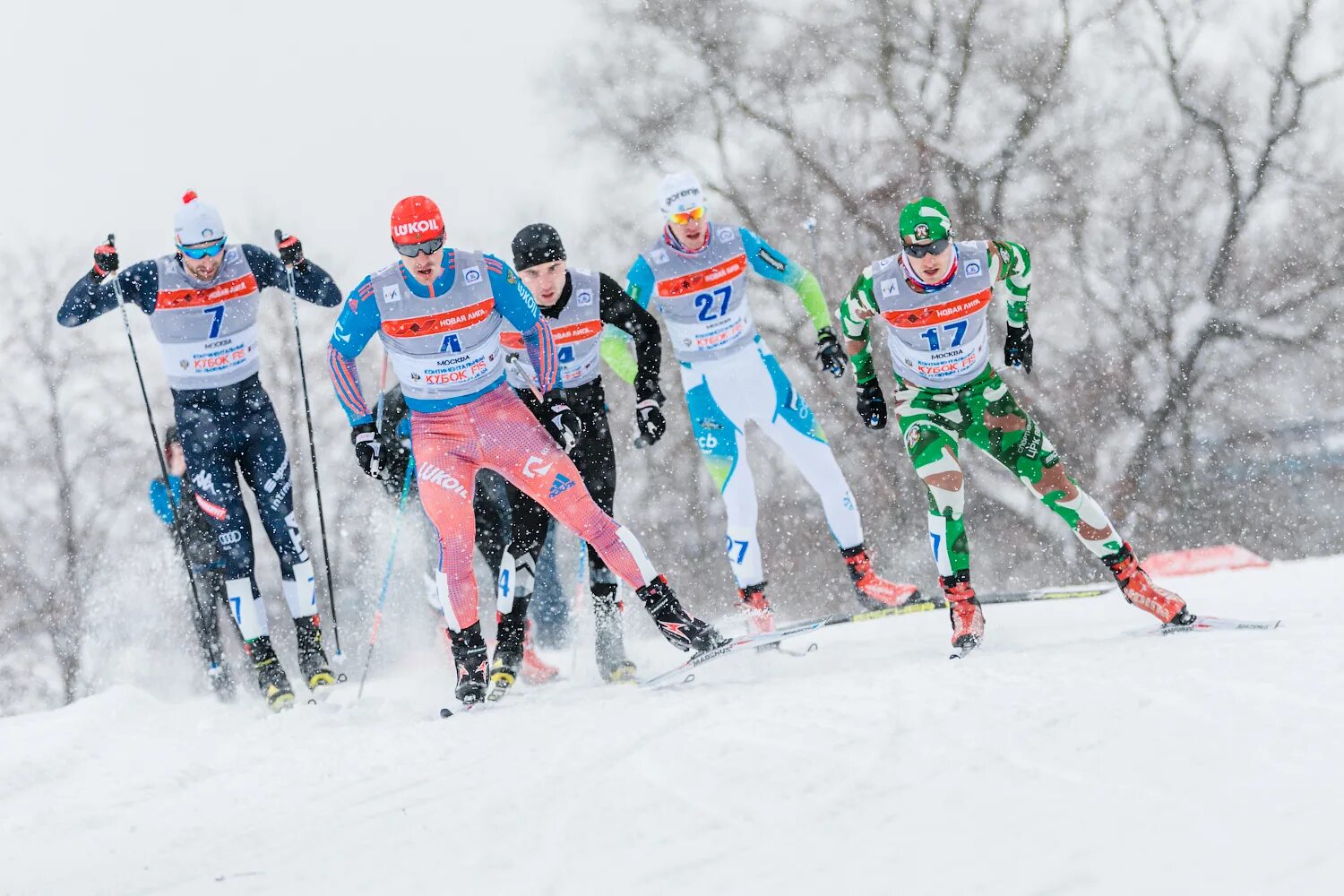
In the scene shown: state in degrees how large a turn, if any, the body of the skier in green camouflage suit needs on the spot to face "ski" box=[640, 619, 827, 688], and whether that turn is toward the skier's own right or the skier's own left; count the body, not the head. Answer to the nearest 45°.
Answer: approximately 45° to the skier's own right

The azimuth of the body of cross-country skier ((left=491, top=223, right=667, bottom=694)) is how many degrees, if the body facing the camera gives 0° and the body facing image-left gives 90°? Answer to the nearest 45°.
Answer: approximately 0°

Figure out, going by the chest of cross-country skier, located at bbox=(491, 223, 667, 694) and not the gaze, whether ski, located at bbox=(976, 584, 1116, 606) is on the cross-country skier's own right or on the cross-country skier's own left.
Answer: on the cross-country skier's own left

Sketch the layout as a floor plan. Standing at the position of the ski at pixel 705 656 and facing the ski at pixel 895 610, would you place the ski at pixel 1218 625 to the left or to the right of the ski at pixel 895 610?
right
